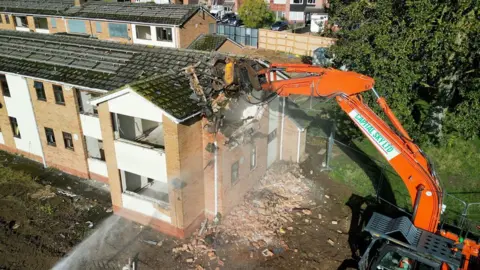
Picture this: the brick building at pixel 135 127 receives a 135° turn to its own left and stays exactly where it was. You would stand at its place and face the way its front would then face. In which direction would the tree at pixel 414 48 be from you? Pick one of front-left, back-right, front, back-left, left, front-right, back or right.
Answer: front

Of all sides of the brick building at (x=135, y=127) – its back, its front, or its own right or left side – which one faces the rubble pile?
left

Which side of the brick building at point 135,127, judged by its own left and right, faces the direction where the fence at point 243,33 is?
back

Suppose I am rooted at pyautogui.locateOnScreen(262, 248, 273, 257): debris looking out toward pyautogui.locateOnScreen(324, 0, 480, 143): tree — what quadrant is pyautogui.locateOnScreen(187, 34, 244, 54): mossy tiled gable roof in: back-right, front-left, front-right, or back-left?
front-left

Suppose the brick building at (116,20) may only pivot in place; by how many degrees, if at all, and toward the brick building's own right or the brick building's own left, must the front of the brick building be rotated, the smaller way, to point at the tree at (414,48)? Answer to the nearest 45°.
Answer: approximately 90° to the brick building's own left

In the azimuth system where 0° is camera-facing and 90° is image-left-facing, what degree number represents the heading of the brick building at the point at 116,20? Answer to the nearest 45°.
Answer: approximately 45°

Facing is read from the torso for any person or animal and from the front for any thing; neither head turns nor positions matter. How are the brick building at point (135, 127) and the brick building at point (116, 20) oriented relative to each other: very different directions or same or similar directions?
same or similar directions

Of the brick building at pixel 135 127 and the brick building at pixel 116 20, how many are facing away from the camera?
0

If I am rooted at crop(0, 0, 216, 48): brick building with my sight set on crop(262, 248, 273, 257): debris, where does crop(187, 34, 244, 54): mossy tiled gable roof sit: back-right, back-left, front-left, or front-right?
front-left

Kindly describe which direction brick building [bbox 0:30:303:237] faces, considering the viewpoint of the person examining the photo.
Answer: facing the viewer and to the left of the viewer

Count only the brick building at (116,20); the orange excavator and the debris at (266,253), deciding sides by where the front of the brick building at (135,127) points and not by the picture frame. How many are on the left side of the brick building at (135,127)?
2
